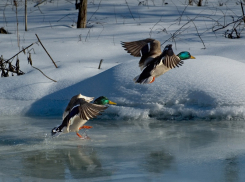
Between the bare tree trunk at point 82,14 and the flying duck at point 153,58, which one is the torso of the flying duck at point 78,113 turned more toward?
the flying duck

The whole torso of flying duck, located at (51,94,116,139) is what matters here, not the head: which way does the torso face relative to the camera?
to the viewer's right

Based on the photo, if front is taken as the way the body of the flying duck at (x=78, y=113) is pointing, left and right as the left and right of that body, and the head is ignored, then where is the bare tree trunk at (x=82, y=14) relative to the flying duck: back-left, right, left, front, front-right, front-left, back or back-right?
left

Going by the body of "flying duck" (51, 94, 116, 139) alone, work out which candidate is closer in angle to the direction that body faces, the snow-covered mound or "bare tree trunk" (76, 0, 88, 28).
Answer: the snow-covered mound

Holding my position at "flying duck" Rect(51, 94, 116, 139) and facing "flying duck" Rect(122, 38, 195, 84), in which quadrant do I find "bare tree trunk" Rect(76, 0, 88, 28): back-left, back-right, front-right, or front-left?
front-left

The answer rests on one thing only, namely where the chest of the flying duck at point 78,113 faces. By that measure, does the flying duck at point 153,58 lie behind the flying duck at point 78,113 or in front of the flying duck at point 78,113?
in front
